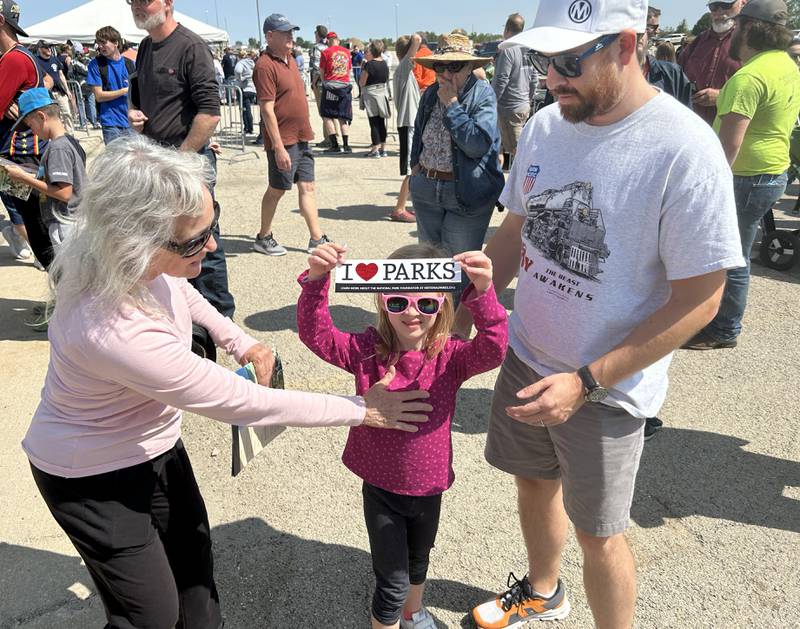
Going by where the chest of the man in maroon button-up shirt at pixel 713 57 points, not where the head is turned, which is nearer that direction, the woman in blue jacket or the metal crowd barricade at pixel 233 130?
the woman in blue jacket

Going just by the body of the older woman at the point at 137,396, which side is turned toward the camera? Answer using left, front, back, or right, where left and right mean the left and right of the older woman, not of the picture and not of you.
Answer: right

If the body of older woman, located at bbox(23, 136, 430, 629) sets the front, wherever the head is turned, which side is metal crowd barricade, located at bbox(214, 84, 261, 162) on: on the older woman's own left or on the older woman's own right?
on the older woman's own left

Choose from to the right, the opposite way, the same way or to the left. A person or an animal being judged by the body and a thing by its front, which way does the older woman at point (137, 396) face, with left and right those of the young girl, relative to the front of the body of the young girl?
to the left

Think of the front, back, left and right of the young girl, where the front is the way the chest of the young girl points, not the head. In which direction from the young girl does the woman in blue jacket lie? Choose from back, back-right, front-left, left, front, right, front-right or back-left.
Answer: back

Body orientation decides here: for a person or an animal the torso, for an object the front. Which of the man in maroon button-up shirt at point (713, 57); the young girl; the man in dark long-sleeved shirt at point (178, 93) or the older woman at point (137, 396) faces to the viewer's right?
the older woman

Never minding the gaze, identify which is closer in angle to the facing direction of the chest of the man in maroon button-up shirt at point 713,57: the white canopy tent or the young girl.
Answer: the young girl

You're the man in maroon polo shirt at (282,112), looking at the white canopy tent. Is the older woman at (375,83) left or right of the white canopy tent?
right
